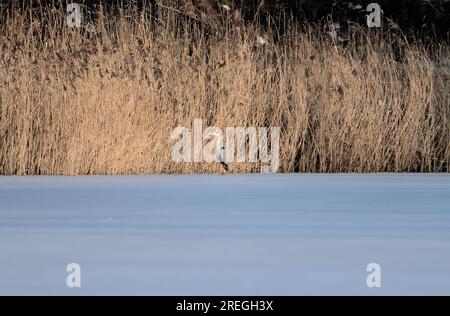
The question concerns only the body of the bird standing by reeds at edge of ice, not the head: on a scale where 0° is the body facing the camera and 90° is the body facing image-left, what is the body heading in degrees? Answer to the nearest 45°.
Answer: approximately 90°
